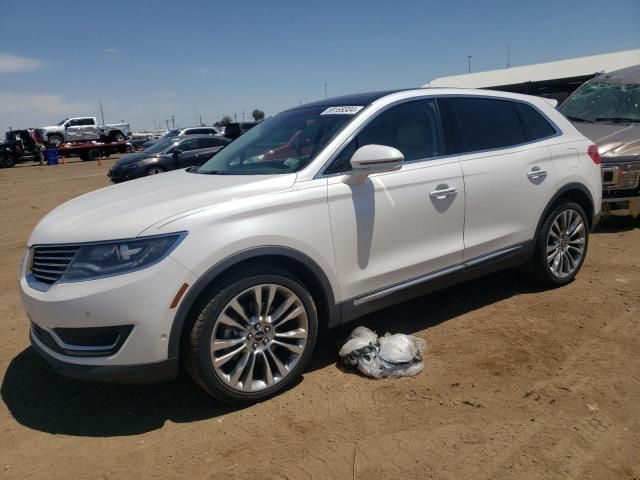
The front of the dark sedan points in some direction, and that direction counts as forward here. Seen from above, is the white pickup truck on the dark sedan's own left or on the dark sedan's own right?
on the dark sedan's own right

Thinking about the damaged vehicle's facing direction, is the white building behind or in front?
behind

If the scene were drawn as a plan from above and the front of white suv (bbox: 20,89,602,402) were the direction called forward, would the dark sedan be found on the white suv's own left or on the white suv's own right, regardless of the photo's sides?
on the white suv's own right

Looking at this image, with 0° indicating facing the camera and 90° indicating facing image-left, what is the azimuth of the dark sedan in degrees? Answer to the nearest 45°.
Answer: approximately 45°

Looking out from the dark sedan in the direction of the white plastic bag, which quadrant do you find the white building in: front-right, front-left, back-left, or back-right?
back-left

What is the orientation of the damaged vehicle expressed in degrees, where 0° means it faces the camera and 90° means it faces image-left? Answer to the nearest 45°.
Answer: approximately 0°

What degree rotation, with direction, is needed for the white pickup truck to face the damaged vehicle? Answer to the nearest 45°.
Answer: approximately 90° to its left

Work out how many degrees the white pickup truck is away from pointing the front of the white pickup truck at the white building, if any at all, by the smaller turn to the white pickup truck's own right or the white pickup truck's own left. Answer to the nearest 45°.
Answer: approximately 180°

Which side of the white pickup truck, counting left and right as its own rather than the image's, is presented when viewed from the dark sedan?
left

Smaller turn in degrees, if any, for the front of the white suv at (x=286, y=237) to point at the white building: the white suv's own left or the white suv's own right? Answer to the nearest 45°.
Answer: approximately 180°

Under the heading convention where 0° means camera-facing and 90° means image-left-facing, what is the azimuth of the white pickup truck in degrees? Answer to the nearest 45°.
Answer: approximately 90°
